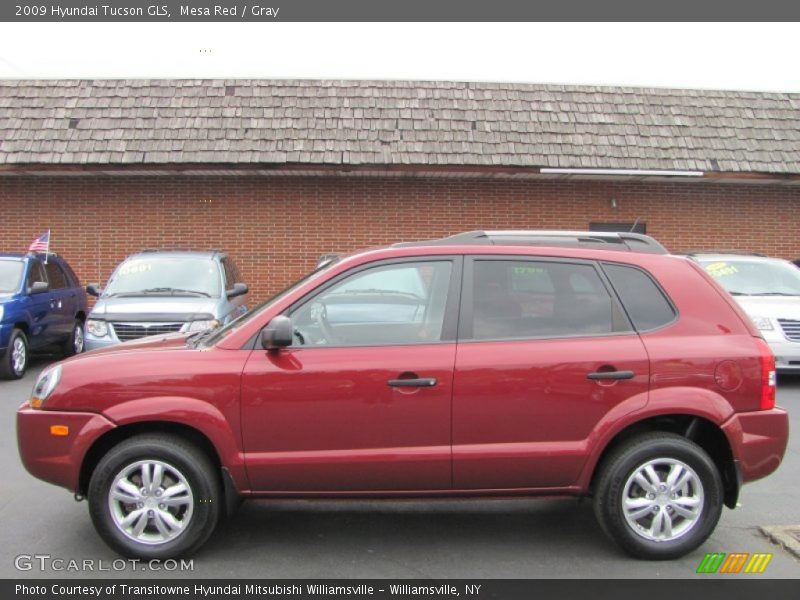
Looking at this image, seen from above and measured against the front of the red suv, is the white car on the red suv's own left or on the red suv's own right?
on the red suv's own right

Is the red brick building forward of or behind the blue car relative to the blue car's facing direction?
behind

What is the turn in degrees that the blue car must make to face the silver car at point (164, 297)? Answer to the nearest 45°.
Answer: approximately 90° to its left

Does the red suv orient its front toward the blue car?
no

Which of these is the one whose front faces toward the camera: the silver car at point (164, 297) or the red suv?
the silver car

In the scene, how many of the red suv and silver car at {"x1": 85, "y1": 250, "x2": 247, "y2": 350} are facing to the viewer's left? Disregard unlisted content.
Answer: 1

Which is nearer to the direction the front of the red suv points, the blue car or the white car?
the blue car

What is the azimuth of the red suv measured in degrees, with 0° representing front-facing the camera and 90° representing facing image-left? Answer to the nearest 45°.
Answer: approximately 90°

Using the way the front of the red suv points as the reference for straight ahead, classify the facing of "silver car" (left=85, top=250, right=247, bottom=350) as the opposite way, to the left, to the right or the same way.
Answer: to the left

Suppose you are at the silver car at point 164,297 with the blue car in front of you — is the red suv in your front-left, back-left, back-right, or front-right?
back-left

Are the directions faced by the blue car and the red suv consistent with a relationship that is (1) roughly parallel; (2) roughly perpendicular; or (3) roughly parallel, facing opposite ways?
roughly perpendicular

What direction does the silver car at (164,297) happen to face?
toward the camera

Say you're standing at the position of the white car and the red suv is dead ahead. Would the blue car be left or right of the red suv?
right

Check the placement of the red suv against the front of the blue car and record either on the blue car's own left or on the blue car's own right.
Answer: on the blue car's own left
